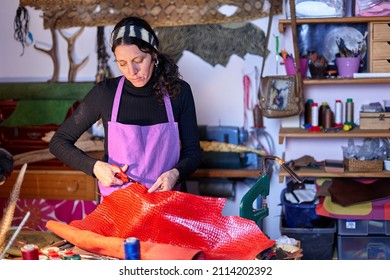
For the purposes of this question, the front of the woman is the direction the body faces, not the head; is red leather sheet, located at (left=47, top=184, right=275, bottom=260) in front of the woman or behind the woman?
in front

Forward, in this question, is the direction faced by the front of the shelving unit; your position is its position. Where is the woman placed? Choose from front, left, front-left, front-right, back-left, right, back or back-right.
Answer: front-right

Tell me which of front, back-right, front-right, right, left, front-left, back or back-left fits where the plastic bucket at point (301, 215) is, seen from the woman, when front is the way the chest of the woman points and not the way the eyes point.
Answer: back-left

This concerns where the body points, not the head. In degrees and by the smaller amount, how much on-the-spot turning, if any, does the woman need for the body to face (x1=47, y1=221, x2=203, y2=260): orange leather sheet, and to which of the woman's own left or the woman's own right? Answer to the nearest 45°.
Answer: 0° — they already face it

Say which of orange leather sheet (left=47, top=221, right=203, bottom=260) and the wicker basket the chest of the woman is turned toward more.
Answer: the orange leather sheet

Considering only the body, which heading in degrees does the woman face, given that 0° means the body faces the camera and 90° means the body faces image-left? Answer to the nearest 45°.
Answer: approximately 0°

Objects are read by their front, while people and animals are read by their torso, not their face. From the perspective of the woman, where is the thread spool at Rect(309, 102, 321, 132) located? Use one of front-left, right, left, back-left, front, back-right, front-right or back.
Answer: back-left

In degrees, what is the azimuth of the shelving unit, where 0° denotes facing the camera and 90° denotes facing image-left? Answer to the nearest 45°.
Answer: approximately 0°

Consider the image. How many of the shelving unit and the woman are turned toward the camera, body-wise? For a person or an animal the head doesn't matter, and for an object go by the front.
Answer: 2

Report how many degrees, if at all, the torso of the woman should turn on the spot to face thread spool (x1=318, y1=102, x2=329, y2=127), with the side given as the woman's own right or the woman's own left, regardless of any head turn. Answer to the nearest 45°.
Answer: approximately 135° to the woman's own left
